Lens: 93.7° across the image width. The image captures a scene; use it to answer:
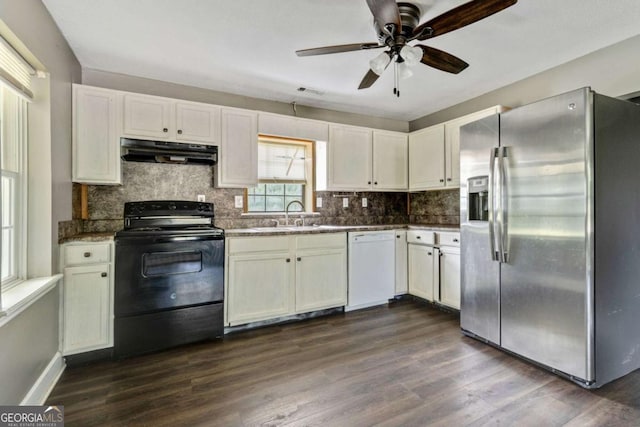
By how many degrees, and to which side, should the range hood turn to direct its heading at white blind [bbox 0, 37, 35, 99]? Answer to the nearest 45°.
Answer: approximately 45° to its right

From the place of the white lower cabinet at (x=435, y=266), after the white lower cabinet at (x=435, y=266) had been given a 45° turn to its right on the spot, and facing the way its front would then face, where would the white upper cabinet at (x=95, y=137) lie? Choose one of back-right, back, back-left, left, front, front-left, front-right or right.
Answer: front-left

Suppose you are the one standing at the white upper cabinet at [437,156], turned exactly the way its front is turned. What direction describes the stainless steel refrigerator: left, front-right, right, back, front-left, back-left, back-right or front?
left

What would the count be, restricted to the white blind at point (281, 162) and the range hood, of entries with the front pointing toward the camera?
2

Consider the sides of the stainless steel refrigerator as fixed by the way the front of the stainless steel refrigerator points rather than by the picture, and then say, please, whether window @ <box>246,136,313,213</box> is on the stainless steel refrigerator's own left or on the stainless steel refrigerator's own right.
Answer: on the stainless steel refrigerator's own right

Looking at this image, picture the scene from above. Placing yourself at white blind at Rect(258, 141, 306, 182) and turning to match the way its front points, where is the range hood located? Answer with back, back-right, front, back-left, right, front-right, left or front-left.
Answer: front-right

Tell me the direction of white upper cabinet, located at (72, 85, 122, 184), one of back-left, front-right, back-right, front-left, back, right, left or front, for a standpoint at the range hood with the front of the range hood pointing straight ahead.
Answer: right

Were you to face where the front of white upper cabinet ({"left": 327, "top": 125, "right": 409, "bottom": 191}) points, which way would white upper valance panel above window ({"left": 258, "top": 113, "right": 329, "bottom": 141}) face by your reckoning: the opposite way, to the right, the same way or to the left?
the same way

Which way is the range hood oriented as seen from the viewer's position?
toward the camera

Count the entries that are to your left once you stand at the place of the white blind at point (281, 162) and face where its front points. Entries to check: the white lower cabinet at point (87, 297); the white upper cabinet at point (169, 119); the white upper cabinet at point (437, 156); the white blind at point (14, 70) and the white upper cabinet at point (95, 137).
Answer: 1

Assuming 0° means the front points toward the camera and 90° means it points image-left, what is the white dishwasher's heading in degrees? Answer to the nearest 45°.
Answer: approximately 315°

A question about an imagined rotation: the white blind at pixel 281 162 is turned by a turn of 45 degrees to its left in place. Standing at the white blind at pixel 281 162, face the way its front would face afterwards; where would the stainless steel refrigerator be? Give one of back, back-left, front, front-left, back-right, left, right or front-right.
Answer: front

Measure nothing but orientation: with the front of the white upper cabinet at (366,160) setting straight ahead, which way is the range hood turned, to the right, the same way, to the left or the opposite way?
the same way

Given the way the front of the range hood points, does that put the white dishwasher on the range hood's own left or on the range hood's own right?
on the range hood's own left

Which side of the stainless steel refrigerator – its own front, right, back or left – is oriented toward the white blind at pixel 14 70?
front

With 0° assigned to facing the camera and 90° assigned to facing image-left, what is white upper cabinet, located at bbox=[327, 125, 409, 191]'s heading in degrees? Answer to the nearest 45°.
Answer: approximately 315°

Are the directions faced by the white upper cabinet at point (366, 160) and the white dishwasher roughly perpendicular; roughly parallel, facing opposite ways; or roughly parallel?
roughly parallel

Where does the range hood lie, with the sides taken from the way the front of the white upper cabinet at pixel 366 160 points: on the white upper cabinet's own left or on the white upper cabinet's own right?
on the white upper cabinet's own right
